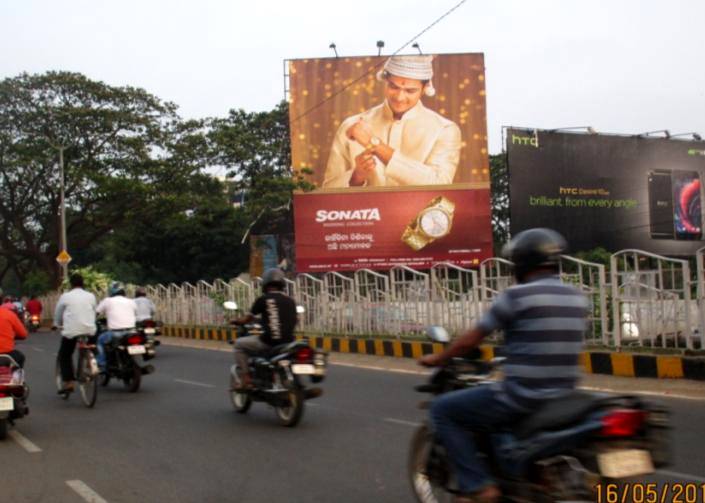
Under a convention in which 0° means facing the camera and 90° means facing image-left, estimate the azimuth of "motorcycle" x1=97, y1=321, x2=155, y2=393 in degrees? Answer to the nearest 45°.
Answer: approximately 135°

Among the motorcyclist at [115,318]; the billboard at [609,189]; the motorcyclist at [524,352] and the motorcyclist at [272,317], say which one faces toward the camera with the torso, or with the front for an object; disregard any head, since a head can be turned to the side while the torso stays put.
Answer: the billboard

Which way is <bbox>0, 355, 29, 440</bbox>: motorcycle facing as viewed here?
away from the camera

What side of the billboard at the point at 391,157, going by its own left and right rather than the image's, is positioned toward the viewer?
front

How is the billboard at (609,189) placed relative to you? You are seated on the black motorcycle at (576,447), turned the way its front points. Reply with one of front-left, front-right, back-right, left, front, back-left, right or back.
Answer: front-right

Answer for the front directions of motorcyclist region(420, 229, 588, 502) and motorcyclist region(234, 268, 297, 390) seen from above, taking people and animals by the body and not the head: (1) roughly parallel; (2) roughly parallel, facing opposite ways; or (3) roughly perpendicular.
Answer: roughly parallel

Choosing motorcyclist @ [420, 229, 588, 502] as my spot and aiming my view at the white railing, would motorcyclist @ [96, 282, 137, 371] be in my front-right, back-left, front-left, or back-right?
front-left

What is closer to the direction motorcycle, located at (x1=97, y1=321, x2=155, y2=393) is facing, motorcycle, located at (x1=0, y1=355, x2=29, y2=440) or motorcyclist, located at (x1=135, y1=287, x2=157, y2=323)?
the motorcyclist

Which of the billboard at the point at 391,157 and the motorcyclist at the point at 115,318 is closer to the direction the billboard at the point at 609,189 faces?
the motorcyclist

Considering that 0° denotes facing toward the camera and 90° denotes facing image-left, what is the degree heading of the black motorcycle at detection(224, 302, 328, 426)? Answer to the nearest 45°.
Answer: approximately 135°

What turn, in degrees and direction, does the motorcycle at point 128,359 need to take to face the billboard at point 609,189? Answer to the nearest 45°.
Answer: approximately 90° to its right

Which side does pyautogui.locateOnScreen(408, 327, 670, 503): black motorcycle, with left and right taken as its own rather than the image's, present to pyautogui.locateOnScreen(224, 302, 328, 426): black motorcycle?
front

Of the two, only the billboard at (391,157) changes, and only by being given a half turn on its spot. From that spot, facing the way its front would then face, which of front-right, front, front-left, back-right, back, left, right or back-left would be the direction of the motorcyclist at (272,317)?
back

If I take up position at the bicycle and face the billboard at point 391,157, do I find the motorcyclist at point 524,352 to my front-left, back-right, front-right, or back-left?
back-right

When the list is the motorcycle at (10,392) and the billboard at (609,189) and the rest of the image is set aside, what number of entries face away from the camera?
1
